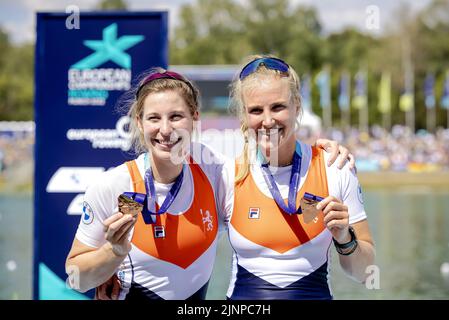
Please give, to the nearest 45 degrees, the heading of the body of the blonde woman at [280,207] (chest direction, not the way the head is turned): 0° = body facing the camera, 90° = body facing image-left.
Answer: approximately 0°

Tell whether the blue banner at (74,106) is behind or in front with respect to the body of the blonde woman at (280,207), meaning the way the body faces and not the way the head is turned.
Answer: behind

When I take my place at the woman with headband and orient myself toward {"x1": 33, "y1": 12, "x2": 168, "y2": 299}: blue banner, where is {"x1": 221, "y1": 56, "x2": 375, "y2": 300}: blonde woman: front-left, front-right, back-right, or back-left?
back-right

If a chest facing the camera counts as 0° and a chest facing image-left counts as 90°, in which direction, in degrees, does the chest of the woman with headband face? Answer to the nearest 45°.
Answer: approximately 0°

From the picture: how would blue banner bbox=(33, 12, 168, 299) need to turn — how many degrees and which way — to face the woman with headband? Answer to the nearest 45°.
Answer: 0° — it already faces them

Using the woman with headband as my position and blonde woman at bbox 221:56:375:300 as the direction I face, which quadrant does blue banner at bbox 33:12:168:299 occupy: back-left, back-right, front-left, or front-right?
back-left
